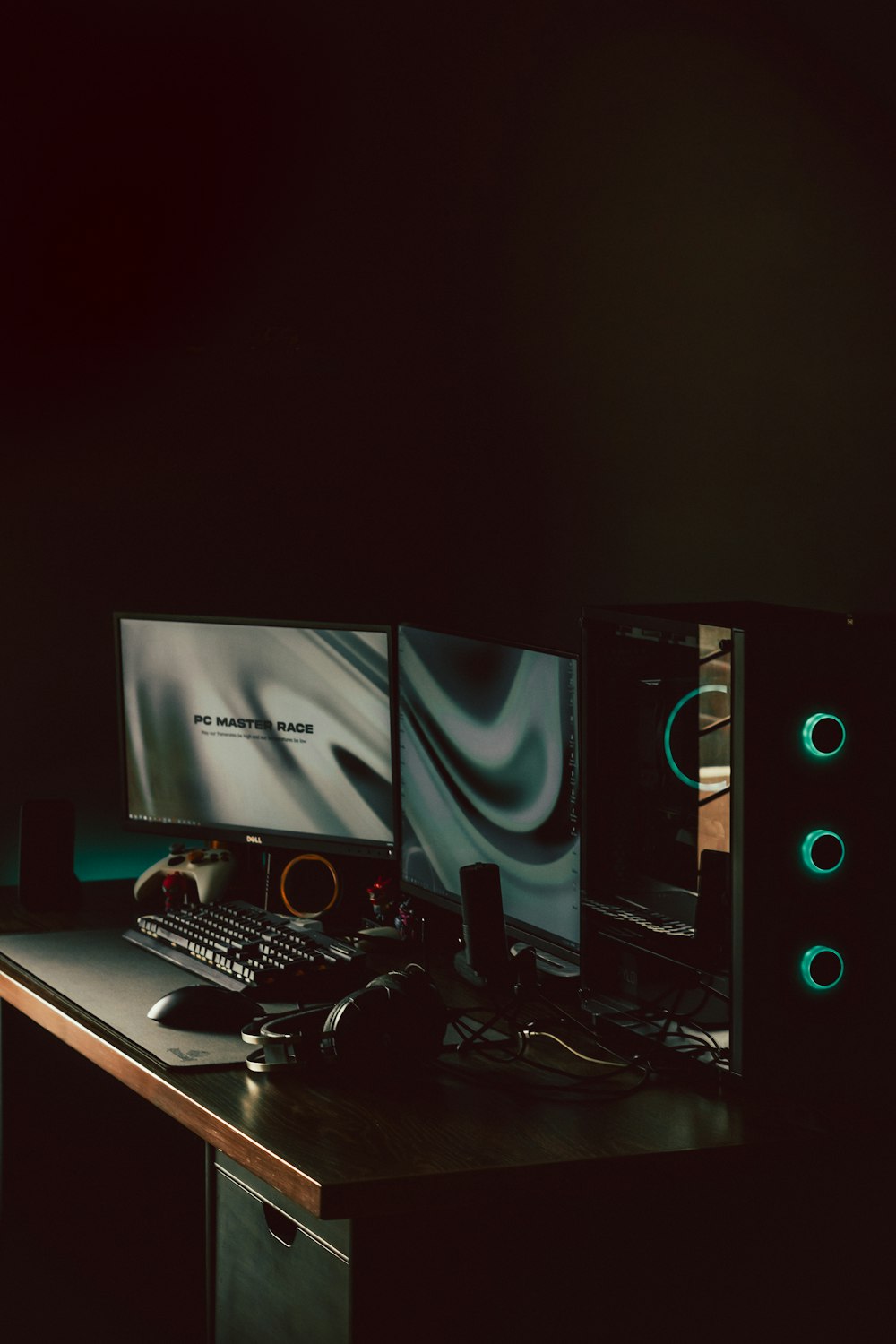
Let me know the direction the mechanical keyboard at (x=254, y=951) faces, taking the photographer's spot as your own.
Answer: facing the viewer and to the left of the viewer

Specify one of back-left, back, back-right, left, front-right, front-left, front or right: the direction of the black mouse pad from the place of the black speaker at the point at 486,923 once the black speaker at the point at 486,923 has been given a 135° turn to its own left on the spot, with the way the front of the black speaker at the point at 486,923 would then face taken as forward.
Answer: back

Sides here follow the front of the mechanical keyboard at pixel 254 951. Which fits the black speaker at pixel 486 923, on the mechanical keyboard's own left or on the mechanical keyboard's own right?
on the mechanical keyboard's own left

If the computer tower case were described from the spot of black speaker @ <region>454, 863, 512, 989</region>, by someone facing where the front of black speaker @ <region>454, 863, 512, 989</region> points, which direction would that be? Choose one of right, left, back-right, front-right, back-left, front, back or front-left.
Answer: left

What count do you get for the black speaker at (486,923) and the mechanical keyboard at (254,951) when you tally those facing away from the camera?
0

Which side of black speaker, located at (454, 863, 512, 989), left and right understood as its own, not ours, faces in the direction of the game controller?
right

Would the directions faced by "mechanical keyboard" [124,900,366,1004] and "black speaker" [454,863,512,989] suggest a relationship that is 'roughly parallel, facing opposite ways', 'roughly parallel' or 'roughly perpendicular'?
roughly parallel

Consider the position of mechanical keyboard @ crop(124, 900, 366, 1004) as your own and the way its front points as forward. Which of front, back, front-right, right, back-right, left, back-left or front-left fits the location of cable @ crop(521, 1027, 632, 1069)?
left

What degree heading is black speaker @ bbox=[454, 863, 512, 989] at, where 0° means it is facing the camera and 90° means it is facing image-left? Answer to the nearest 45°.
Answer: approximately 45°
